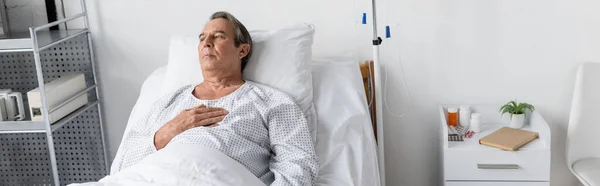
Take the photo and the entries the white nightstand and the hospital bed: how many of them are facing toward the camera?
2

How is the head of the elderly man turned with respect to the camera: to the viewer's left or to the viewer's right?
to the viewer's left

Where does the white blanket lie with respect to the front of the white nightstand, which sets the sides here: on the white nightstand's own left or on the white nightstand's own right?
on the white nightstand's own right

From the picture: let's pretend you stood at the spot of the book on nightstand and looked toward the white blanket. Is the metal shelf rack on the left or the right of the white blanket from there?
right

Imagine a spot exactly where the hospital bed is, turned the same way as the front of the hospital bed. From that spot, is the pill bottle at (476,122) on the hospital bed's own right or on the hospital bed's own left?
on the hospital bed's own left

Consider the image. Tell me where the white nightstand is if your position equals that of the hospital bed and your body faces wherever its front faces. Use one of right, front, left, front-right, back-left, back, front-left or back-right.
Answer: left

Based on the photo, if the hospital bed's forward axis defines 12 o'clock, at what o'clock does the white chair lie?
The white chair is roughly at 9 o'clock from the hospital bed.

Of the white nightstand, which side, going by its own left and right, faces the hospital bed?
right

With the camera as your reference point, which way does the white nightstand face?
facing the viewer

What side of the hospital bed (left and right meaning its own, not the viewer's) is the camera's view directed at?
front

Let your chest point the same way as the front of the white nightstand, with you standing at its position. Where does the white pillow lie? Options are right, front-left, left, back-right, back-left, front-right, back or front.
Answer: right

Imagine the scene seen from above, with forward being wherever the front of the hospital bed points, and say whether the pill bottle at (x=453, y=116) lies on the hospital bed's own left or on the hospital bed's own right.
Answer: on the hospital bed's own left

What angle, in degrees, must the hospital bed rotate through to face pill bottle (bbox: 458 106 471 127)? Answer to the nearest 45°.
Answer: approximately 90° to its left

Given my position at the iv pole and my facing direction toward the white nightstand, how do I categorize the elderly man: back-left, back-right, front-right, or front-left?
back-right

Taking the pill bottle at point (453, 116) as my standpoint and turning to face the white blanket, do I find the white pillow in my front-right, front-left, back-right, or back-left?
front-right
